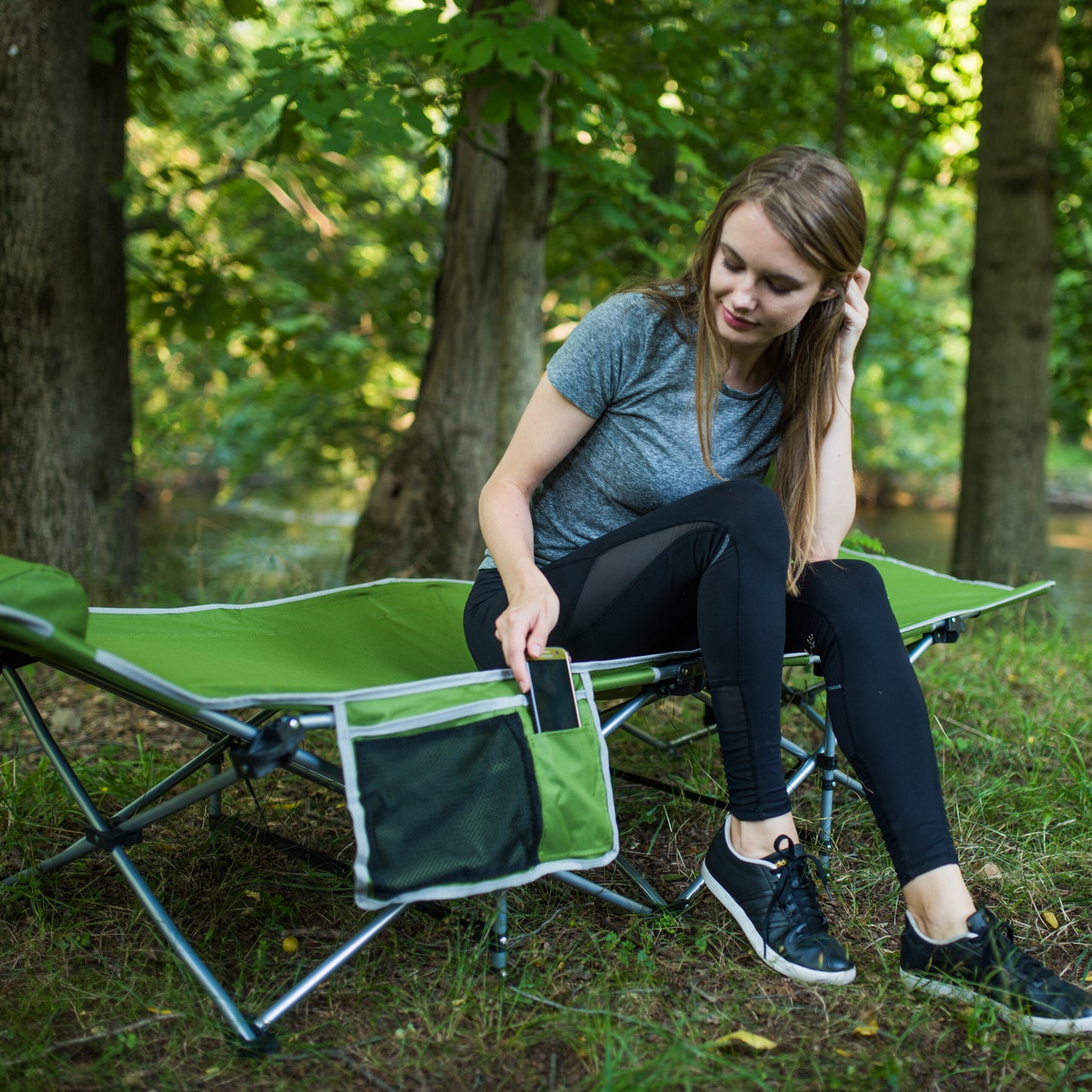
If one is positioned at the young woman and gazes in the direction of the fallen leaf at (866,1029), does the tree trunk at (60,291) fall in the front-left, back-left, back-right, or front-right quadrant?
back-right

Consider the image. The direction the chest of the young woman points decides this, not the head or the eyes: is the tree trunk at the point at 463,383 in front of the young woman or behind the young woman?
behind

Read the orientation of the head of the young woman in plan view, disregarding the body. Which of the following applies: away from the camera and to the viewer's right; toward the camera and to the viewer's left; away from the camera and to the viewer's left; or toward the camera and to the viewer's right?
toward the camera and to the viewer's left
